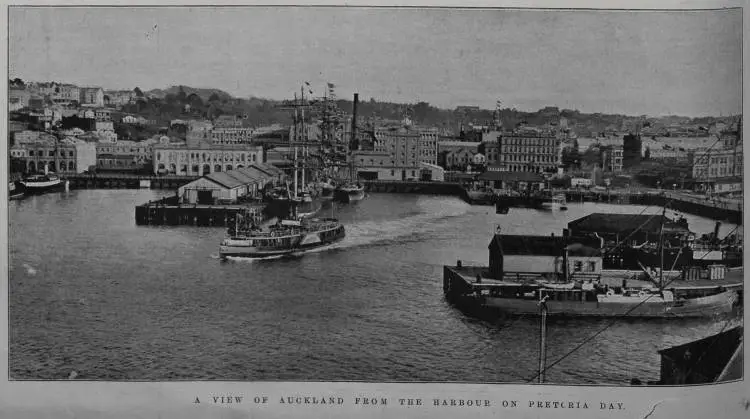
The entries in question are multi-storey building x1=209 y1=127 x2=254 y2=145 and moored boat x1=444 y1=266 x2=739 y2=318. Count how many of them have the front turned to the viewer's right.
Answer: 1

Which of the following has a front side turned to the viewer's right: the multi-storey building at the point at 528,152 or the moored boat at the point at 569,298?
the moored boat

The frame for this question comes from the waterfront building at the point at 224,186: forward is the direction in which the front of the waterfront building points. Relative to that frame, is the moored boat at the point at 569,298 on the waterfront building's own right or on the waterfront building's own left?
on the waterfront building's own left

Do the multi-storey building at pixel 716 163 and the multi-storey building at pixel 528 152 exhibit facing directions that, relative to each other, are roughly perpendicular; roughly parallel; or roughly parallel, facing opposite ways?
roughly parallel

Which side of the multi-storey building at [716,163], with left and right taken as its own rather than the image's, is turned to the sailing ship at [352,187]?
right

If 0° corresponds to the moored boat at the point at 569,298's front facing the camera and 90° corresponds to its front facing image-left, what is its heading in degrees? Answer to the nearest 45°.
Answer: approximately 270°

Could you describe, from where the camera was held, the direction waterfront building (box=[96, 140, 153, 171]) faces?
facing the viewer

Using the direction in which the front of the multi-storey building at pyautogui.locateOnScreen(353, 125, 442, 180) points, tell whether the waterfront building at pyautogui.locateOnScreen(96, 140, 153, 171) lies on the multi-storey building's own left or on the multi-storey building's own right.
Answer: on the multi-storey building's own right

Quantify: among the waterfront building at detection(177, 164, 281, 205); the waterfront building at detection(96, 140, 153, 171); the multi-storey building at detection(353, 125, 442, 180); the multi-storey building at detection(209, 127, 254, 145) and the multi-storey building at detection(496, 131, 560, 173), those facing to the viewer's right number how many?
0

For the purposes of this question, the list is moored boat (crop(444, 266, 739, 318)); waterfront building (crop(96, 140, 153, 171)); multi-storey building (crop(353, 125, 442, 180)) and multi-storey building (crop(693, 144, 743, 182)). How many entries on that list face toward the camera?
3

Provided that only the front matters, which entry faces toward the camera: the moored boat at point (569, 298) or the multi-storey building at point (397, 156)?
the multi-storey building

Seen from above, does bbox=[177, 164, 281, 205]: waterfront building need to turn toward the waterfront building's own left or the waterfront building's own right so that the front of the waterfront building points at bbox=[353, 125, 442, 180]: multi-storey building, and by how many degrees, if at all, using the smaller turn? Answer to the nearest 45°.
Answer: approximately 135° to the waterfront building's own left

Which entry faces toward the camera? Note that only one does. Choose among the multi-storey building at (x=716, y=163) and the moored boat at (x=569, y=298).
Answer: the multi-storey building

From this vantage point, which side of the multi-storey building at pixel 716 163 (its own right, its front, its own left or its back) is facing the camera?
front
